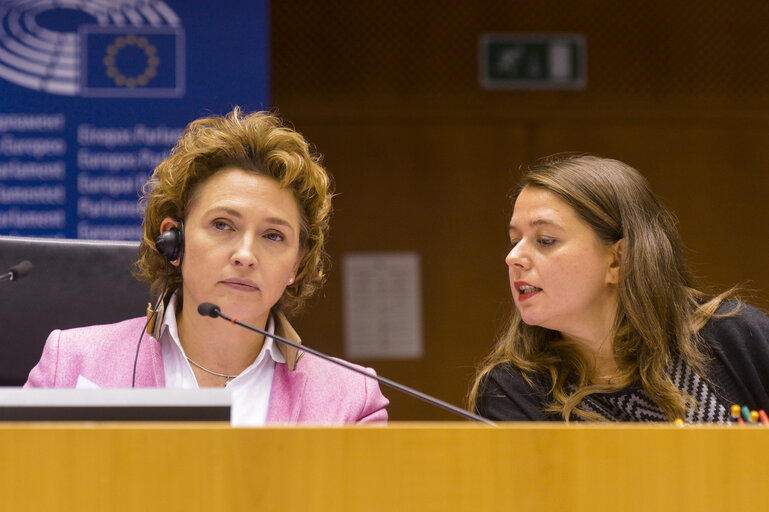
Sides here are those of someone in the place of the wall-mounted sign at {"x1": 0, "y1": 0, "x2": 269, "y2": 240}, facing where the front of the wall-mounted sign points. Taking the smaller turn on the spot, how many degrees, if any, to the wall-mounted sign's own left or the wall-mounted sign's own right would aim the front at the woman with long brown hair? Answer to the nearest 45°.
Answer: approximately 45° to the wall-mounted sign's own left

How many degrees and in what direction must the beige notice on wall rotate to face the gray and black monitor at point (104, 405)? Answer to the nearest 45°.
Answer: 0° — it already faces it

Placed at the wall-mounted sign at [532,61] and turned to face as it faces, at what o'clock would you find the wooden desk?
The wooden desk is roughly at 12 o'clock from the wall-mounted sign.

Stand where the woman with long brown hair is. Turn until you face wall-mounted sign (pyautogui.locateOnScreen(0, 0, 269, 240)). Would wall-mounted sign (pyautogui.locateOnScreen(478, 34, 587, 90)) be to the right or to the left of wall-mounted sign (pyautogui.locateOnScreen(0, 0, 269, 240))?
right
